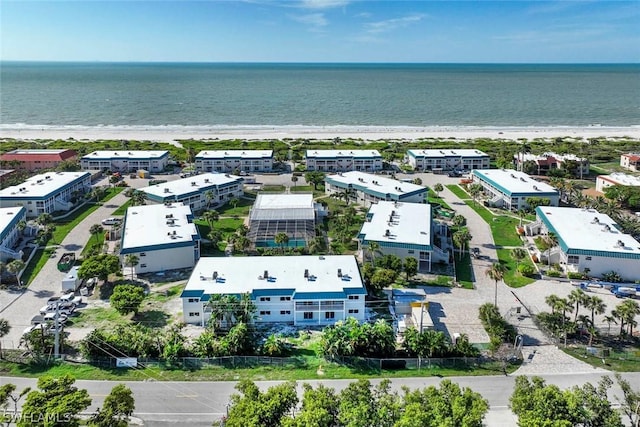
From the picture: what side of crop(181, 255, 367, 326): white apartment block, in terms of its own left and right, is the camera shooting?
front

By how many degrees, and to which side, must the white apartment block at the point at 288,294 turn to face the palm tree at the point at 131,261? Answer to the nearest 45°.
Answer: approximately 135° to its right
